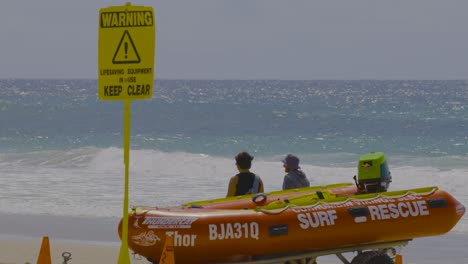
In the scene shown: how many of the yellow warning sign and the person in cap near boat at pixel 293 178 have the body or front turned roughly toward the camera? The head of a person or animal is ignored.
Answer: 1

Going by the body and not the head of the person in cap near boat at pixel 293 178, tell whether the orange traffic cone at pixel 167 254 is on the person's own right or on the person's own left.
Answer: on the person's own left

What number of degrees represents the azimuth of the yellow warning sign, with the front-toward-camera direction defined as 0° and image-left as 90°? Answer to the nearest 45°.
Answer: approximately 0°

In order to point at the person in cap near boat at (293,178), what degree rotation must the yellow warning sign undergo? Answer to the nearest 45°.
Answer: approximately 135° to its left

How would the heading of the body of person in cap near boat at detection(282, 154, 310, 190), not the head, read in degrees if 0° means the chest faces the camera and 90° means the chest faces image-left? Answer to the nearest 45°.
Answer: approximately 135°
